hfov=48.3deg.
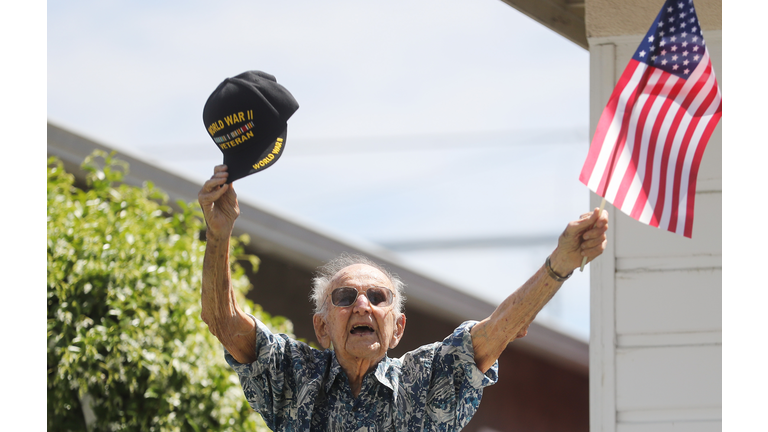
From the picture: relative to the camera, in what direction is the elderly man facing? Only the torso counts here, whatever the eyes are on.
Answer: toward the camera

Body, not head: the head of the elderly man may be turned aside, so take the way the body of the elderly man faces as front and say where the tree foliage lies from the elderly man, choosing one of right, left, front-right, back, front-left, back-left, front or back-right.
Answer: back-right
